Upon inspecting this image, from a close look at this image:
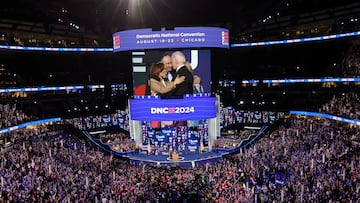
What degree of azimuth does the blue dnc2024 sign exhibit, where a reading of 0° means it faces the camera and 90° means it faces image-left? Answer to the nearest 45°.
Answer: approximately 0°
